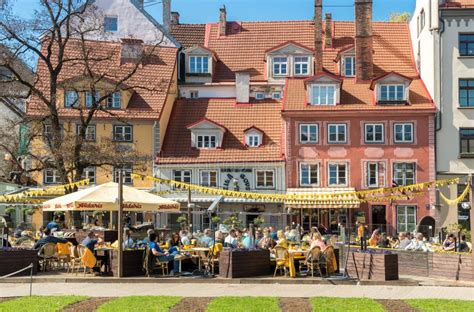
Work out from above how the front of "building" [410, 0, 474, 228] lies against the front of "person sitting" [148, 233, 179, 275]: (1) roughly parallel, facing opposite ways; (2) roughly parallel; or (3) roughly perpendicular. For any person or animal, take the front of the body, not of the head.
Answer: roughly perpendicular

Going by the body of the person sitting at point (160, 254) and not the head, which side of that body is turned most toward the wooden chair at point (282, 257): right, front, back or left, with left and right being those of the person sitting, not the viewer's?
front

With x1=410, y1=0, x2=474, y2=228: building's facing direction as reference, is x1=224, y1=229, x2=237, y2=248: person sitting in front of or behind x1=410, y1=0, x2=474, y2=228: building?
in front

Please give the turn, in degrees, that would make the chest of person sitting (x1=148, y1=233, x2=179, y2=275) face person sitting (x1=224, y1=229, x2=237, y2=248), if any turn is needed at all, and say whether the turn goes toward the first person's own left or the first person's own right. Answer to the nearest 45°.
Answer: approximately 45° to the first person's own left

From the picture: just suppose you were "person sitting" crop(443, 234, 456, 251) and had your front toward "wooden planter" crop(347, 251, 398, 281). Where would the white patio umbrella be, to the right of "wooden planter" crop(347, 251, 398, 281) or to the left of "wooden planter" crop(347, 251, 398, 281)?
right

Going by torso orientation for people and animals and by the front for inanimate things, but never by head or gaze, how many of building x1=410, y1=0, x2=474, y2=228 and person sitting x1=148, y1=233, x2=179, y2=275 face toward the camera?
1

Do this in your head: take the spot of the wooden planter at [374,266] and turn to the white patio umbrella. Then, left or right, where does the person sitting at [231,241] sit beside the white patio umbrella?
right

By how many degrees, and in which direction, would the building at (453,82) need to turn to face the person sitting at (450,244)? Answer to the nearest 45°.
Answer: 0° — it already faces them

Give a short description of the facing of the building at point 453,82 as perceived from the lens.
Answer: facing the viewer

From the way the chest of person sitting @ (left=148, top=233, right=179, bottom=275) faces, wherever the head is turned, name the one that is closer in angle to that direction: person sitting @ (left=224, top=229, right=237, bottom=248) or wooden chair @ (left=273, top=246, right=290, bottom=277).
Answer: the wooden chair

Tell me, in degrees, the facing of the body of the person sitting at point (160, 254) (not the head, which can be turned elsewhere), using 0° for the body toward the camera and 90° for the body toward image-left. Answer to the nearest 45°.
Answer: approximately 270°

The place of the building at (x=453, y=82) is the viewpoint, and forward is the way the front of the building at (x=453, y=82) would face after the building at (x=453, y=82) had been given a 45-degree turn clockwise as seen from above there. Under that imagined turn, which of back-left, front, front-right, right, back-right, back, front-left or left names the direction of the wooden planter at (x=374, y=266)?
front-left

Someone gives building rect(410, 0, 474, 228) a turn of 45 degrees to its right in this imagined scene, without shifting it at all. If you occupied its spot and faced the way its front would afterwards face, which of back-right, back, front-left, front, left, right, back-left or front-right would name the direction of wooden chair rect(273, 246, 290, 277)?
front-left

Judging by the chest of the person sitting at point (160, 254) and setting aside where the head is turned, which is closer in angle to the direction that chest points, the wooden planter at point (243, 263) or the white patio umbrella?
the wooden planter
